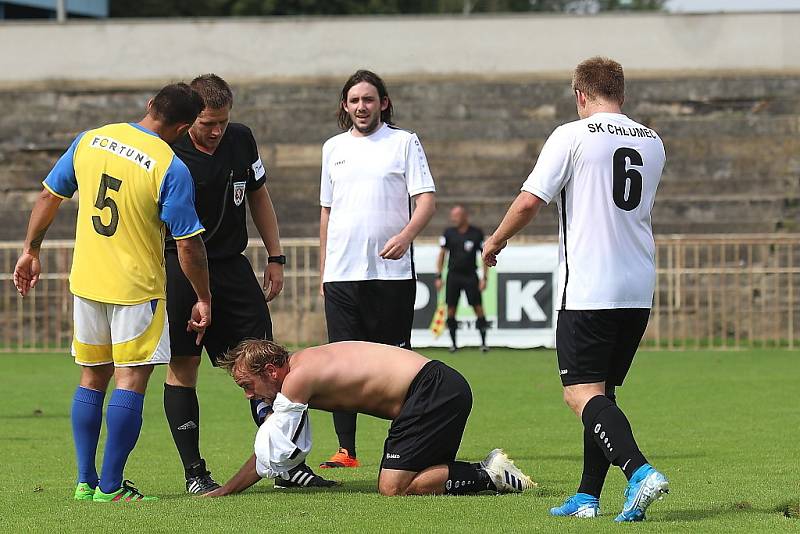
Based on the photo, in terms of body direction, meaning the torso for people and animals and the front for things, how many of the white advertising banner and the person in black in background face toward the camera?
2

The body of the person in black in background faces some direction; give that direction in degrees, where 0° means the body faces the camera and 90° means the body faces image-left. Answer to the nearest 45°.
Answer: approximately 0°

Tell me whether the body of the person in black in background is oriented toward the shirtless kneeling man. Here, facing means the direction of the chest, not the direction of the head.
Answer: yes

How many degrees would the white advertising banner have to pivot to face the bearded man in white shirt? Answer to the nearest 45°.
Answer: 0° — it already faces them

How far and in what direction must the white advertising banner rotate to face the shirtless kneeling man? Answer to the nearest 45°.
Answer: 0° — it already faces them
